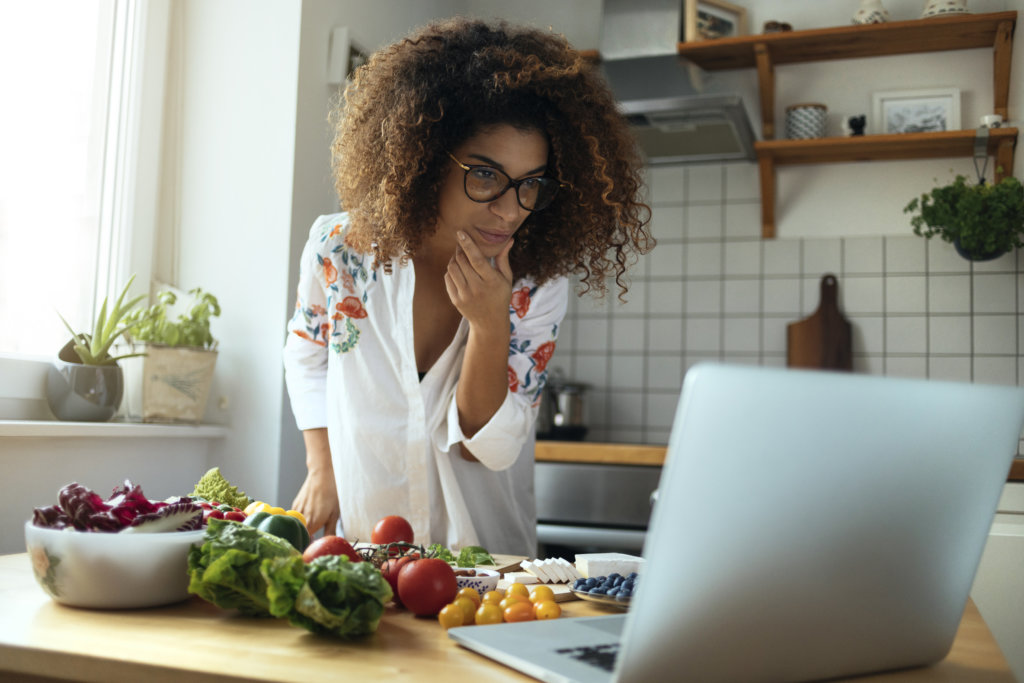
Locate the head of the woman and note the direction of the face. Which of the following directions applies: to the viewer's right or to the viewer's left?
to the viewer's right

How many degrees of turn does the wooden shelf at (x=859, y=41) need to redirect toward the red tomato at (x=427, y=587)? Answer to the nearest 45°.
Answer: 0° — it already faces it

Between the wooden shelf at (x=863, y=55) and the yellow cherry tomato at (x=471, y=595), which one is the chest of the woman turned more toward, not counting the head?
the yellow cherry tomato

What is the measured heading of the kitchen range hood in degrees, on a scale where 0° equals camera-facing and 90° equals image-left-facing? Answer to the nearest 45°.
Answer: approximately 0°

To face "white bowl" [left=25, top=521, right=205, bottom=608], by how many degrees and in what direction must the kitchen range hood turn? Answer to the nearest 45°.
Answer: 0° — it already faces it

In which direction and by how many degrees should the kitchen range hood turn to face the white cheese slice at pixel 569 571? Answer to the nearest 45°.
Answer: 0° — it already faces it

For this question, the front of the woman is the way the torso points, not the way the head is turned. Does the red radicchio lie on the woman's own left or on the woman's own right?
on the woman's own right
